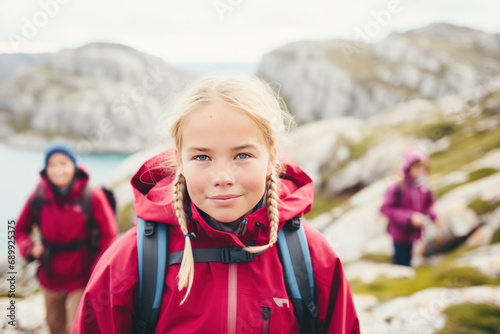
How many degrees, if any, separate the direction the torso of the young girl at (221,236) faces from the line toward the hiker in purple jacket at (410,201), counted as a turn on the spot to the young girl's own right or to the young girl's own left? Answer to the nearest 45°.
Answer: approximately 135° to the young girl's own left

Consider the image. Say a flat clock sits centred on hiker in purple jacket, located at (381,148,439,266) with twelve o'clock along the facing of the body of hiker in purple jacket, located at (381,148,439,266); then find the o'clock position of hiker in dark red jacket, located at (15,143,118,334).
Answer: hiker in dark red jacket, located at (15,143,118,334) is roughly at 3 o'clock from hiker in purple jacket, located at (381,148,439,266).

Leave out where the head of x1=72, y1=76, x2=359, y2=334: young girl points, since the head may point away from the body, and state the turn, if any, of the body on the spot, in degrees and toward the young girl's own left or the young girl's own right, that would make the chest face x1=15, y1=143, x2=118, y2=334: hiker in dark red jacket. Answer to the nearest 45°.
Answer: approximately 135° to the young girl's own right

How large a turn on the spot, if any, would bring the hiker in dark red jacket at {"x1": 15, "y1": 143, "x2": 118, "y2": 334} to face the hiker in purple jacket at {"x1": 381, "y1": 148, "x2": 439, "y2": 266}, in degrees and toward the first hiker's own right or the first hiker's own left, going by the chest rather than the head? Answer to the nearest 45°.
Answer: approximately 90° to the first hiker's own left

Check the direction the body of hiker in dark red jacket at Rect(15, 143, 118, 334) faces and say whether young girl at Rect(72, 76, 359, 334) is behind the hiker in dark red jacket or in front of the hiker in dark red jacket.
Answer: in front

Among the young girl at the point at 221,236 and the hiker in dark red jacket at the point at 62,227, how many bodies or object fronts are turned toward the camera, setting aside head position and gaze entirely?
2

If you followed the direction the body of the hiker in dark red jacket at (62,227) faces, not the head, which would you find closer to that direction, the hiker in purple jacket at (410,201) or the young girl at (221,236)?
the young girl

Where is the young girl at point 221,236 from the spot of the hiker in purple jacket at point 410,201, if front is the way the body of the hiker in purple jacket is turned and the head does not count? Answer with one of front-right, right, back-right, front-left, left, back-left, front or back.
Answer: front-right
